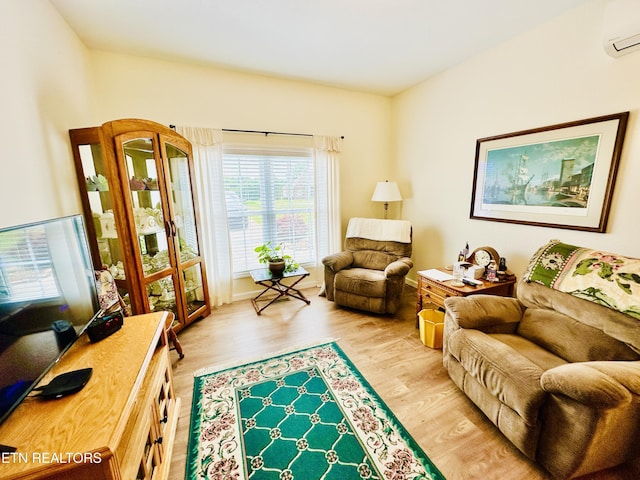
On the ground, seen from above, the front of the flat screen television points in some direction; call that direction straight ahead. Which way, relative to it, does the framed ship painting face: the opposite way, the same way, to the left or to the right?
the opposite way

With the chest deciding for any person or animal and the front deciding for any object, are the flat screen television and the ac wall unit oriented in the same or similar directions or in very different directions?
very different directions

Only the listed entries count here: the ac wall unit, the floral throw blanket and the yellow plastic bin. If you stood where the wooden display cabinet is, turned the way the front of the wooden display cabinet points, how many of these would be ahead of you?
3

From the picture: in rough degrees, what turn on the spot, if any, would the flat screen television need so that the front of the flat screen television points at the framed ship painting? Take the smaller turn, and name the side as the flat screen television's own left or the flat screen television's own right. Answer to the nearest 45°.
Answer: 0° — it already faces it

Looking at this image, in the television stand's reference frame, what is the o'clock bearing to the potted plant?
The potted plant is roughly at 11 o'clock from the television stand.

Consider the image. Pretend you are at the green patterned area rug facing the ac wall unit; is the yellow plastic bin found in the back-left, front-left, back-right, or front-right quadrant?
front-left

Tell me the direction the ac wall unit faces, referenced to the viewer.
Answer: facing the viewer and to the left of the viewer

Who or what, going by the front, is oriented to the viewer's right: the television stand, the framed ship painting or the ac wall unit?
the television stand

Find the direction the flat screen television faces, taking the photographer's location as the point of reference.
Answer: facing the viewer and to the right of the viewer

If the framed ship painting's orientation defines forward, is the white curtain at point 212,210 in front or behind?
in front

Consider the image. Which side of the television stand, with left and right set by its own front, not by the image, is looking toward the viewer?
right

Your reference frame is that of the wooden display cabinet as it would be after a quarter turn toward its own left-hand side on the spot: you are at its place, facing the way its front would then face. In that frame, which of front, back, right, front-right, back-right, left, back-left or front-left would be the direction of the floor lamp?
front-right

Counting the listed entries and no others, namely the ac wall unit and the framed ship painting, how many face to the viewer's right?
0

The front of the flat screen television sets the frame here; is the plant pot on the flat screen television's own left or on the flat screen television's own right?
on the flat screen television's own left

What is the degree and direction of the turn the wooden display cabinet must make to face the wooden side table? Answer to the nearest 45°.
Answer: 0° — it already faces it

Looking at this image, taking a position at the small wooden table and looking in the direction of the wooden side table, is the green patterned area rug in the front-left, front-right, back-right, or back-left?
front-right
